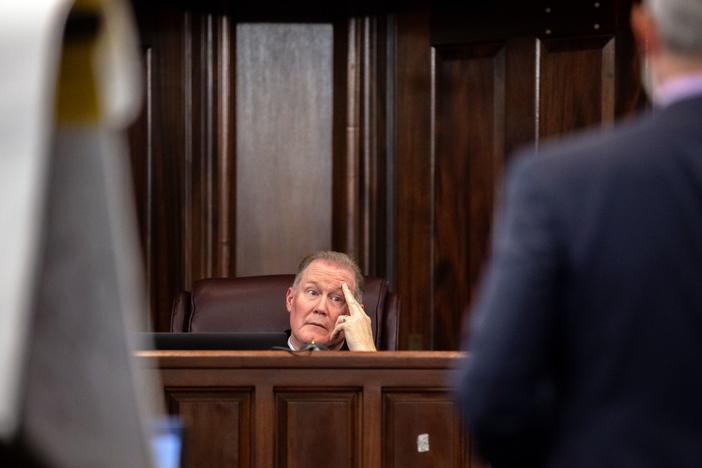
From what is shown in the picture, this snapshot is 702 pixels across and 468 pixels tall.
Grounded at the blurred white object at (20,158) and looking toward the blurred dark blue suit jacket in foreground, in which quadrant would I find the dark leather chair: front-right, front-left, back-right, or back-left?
front-left

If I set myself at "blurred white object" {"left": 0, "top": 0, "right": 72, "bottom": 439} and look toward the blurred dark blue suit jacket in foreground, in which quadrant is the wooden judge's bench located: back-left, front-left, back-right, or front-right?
front-left

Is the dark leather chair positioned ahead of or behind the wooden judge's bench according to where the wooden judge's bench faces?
behind

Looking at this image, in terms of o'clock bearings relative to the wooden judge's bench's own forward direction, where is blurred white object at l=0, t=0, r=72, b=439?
The blurred white object is roughly at 12 o'clock from the wooden judge's bench.

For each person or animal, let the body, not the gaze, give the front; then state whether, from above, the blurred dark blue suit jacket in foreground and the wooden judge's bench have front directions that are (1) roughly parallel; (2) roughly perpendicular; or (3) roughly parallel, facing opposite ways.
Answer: roughly parallel, facing opposite ways

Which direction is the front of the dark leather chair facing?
toward the camera

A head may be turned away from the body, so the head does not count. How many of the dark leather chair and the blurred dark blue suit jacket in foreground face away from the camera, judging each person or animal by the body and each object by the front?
1

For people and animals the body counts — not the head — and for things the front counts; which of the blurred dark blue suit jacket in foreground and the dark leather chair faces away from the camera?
the blurred dark blue suit jacket in foreground

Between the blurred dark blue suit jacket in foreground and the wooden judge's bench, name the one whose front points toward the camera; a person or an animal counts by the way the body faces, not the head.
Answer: the wooden judge's bench

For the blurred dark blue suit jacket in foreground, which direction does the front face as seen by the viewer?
away from the camera

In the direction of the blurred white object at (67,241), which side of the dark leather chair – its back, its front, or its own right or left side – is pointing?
front

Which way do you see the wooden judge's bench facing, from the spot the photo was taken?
facing the viewer

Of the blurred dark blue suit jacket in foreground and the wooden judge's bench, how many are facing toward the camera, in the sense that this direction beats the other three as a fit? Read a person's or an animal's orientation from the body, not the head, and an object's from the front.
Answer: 1

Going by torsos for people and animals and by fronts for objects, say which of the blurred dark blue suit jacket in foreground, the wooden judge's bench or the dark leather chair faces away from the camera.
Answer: the blurred dark blue suit jacket in foreground

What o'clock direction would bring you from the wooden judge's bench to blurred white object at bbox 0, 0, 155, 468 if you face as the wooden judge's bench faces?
The blurred white object is roughly at 12 o'clock from the wooden judge's bench.

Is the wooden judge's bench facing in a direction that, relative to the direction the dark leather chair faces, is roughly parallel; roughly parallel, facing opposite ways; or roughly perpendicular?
roughly parallel
